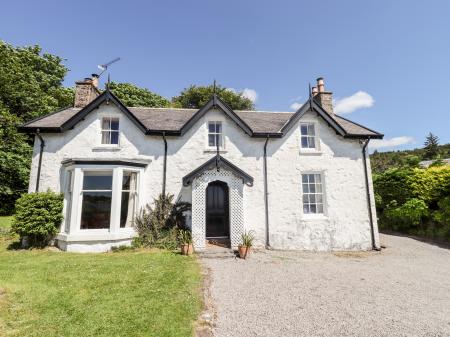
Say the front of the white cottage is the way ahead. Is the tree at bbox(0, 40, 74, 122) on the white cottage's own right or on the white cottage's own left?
on the white cottage's own right

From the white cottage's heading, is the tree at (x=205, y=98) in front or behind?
behind

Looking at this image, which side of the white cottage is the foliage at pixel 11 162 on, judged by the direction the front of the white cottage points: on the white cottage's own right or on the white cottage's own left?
on the white cottage's own right

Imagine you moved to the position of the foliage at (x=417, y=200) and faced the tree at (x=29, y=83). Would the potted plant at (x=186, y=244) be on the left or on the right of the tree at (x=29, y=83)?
left

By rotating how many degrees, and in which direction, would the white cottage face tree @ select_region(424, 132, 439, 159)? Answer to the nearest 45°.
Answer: approximately 135° to its left

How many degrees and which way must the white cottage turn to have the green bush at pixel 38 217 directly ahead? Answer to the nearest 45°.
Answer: approximately 90° to its right

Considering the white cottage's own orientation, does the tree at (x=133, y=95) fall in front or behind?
behind

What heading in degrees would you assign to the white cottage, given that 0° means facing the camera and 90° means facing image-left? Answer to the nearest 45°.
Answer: approximately 0°
